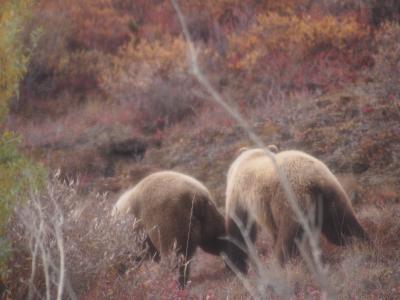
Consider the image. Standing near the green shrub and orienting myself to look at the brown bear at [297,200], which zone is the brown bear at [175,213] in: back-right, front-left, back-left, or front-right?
front-left
